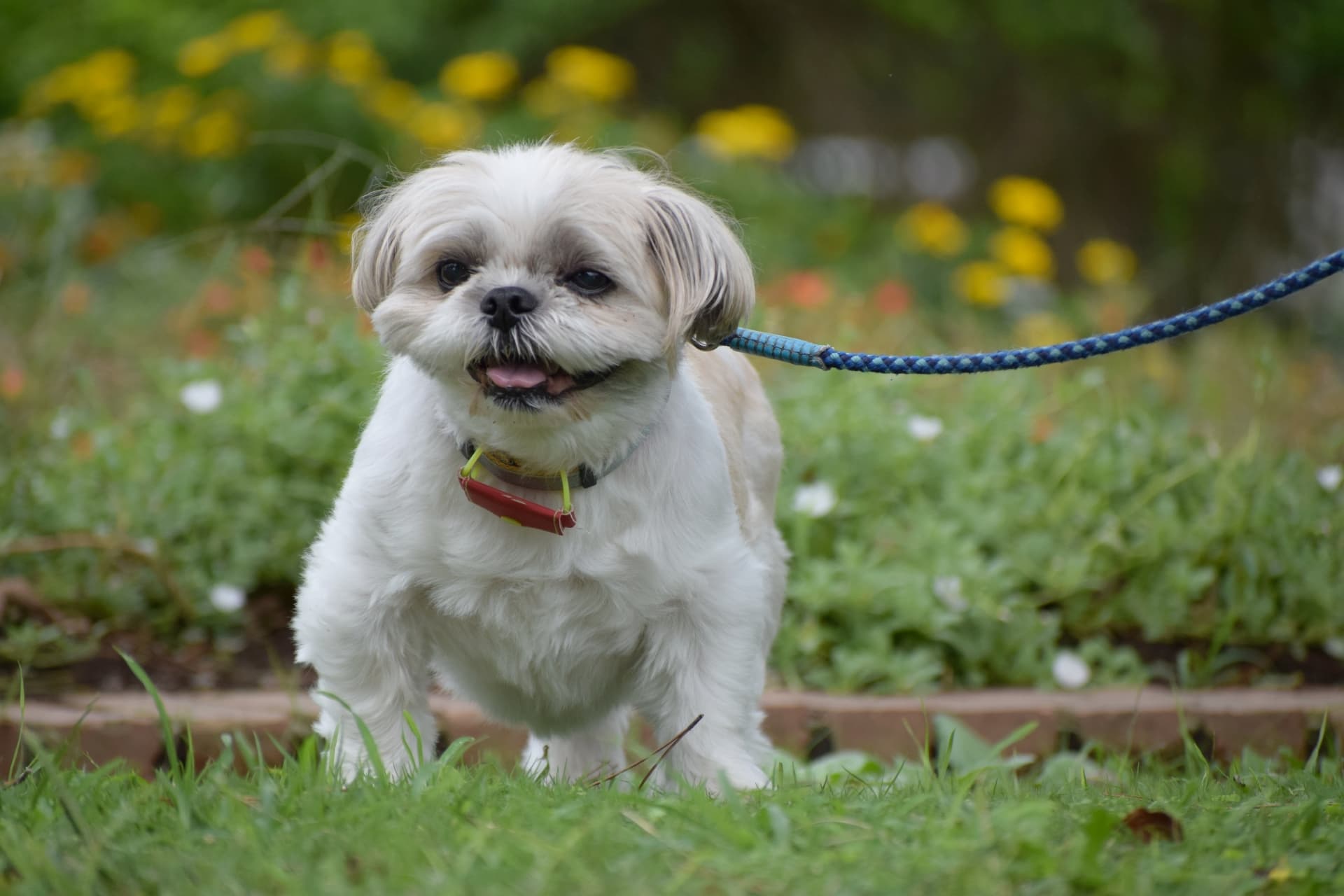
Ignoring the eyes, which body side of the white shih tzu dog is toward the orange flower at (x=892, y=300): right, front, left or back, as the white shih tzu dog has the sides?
back

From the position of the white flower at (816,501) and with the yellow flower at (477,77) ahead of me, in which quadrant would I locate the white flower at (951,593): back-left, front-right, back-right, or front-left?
back-right

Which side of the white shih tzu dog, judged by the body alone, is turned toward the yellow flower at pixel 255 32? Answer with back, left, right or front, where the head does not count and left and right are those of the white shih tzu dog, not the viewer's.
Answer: back

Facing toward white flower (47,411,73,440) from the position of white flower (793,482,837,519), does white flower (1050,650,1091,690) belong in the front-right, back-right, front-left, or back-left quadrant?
back-left

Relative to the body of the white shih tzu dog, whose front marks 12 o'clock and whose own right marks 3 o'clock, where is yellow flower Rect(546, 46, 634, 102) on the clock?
The yellow flower is roughly at 6 o'clock from the white shih tzu dog.

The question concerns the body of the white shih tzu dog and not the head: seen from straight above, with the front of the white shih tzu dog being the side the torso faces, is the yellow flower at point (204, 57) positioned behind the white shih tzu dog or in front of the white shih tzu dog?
behind

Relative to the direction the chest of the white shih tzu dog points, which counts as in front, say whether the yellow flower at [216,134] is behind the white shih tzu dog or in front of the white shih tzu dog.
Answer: behind

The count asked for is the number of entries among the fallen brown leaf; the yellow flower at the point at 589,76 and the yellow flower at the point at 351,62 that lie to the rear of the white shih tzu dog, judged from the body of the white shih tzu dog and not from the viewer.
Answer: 2

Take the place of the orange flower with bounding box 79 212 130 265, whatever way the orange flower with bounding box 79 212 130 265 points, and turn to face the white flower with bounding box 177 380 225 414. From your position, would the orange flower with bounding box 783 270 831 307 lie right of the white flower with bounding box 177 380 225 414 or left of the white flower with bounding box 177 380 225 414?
left

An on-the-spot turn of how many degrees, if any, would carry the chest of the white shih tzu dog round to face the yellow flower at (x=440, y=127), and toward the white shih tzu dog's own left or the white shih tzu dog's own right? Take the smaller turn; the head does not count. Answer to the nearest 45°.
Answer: approximately 180°

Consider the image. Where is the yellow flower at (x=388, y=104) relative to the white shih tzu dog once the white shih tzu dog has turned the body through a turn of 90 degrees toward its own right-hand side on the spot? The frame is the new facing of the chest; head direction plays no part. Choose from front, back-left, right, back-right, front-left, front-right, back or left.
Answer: right

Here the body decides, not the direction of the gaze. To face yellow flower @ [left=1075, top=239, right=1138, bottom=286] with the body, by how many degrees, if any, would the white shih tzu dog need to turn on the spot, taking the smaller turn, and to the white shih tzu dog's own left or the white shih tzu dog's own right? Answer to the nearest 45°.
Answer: approximately 135° to the white shih tzu dog's own left

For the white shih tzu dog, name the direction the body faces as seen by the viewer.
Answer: toward the camera
